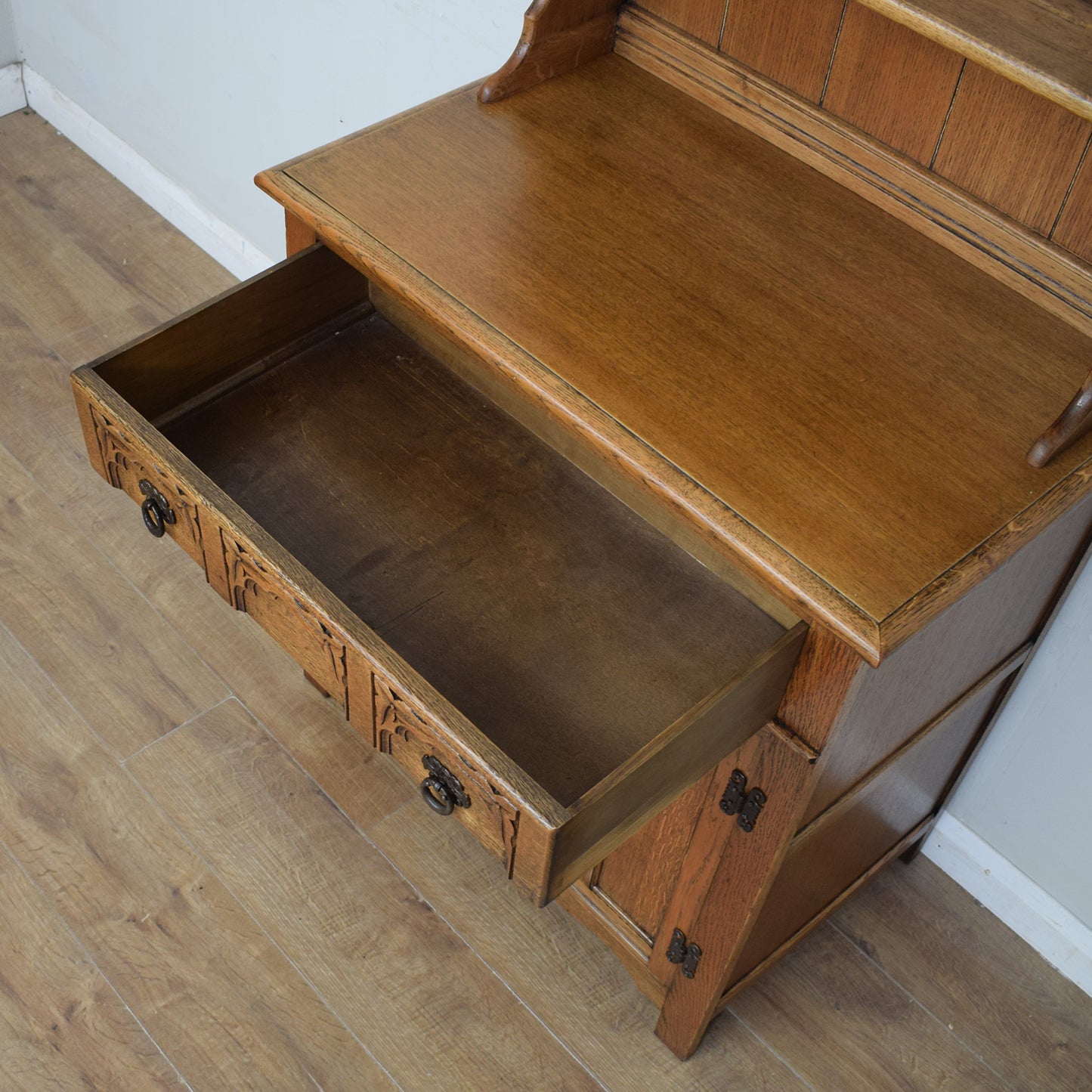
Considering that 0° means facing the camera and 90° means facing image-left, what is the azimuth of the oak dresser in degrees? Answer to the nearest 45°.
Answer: approximately 45°
